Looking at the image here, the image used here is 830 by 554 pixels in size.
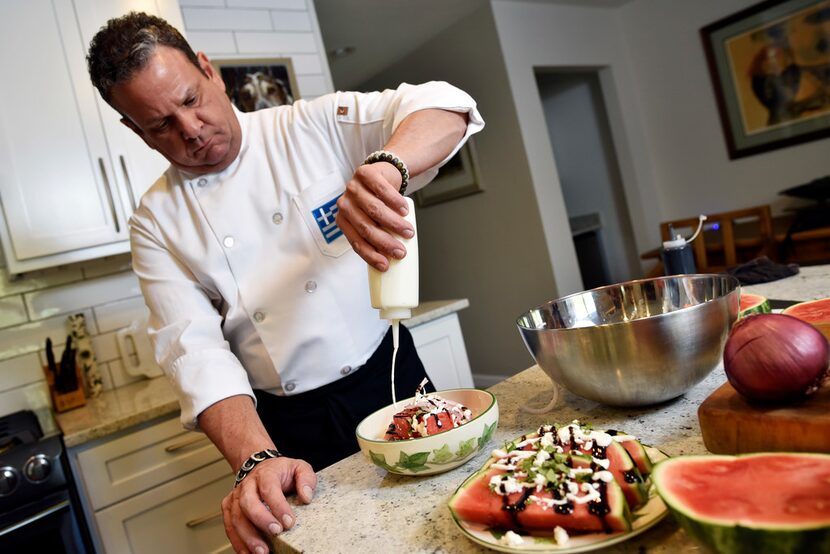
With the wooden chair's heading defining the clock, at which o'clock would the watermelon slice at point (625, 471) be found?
The watermelon slice is roughly at 6 o'clock from the wooden chair.

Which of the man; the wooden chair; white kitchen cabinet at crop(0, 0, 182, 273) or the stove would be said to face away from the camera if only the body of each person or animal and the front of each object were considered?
the wooden chair

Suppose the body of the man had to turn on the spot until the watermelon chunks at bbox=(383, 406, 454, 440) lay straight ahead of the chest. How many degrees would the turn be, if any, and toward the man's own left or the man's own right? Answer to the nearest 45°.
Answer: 0° — they already face it

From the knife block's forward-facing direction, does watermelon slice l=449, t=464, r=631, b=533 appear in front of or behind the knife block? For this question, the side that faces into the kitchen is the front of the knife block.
in front

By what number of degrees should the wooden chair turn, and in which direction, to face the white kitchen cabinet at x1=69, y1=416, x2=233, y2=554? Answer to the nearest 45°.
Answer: approximately 135° to its left

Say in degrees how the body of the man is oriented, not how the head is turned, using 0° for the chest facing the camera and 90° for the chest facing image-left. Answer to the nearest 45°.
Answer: approximately 0°

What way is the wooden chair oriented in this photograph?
away from the camera

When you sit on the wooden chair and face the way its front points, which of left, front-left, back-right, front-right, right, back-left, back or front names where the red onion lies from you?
back

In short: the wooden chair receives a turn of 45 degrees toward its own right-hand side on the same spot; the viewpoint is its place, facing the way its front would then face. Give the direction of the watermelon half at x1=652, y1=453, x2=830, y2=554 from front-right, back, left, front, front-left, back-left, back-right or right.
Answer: back-right
